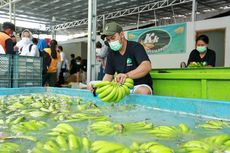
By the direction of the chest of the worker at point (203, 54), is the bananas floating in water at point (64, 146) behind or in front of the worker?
in front

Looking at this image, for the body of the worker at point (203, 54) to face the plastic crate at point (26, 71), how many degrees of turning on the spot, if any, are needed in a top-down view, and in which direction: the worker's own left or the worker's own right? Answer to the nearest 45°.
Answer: approximately 90° to the worker's own right

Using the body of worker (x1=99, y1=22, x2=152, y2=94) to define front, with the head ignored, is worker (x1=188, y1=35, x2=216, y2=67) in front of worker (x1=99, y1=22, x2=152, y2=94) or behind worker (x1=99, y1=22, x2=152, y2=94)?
behind

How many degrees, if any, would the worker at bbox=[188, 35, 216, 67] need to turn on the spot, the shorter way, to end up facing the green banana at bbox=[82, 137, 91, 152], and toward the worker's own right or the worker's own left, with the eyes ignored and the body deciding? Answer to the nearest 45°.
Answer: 0° — they already face it

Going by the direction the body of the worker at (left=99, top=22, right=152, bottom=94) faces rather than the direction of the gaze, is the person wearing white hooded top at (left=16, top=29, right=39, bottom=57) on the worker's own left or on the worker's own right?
on the worker's own right

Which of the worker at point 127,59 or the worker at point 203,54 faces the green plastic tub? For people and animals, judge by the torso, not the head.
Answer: the worker at point 203,54

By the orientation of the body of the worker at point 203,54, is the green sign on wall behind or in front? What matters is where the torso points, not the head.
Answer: behind
